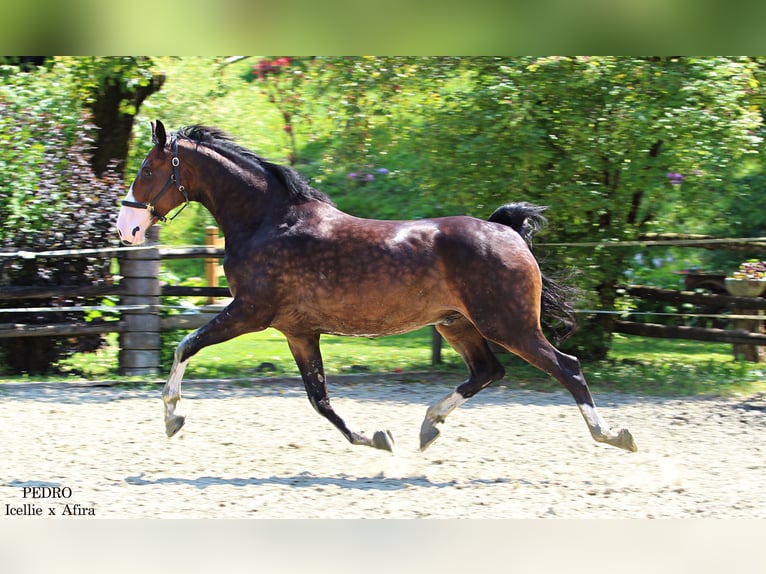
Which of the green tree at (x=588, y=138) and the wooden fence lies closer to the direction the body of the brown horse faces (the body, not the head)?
the wooden fence

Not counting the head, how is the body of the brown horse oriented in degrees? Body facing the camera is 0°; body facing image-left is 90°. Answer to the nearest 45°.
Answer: approximately 90°

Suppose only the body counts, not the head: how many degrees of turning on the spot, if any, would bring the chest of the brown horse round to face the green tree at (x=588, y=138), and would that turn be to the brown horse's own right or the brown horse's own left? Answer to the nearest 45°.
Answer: approximately 135° to the brown horse's own right

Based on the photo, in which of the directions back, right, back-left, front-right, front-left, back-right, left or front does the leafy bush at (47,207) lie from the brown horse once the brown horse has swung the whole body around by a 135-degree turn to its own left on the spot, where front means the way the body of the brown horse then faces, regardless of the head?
back
